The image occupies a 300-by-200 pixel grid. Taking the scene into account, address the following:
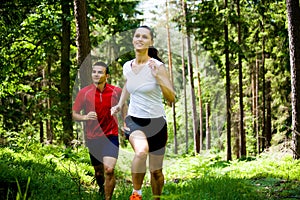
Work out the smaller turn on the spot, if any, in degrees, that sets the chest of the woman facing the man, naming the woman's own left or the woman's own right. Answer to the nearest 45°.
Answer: approximately 90° to the woman's own right

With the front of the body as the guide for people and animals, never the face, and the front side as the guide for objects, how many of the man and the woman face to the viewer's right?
0

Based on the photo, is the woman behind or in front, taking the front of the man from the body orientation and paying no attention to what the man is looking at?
in front

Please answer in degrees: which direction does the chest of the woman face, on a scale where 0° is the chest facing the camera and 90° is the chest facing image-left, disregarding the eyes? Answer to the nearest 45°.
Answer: approximately 45°

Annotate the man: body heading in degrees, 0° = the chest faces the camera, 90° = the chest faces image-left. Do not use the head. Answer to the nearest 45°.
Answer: approximately 0°
